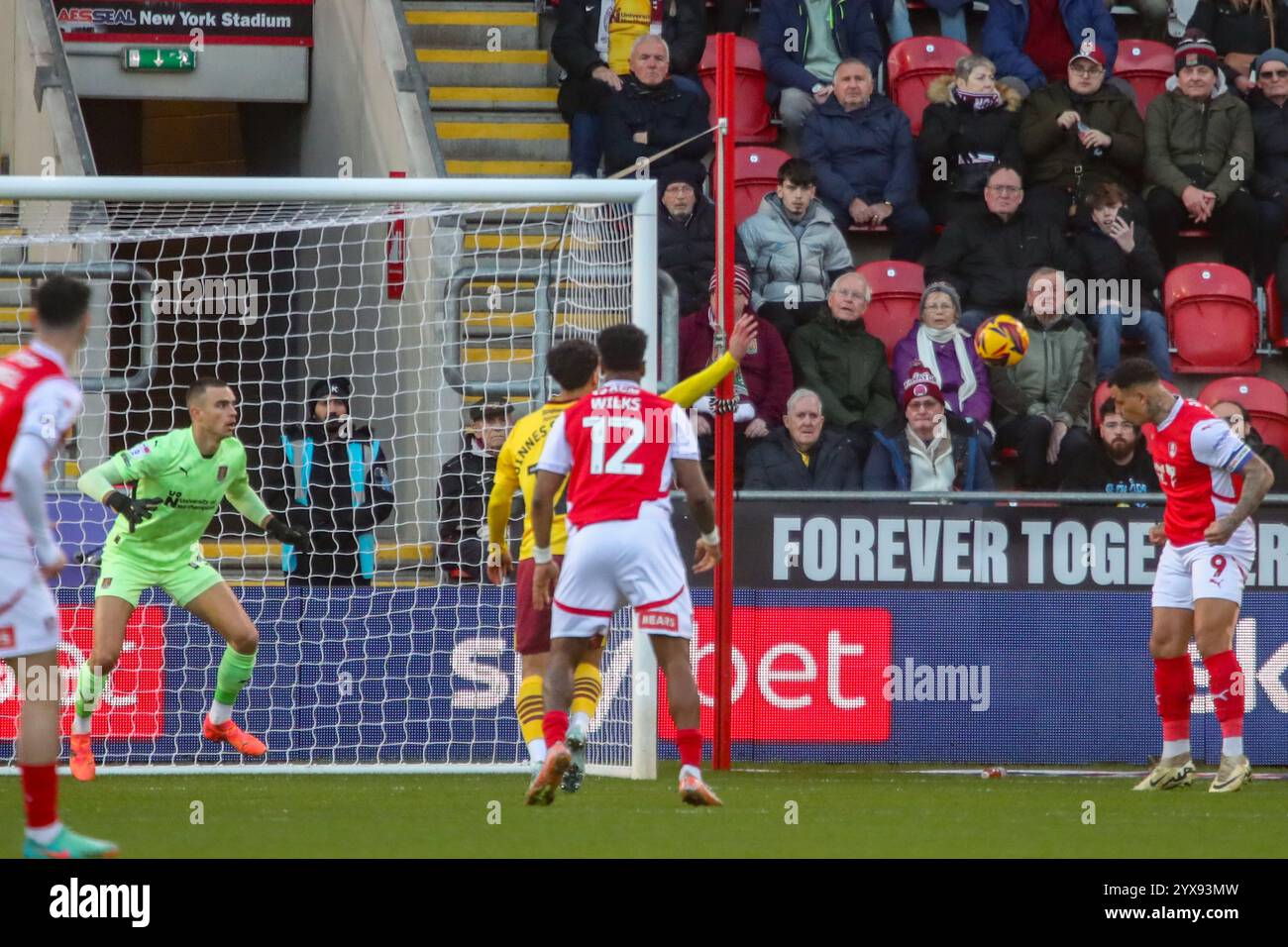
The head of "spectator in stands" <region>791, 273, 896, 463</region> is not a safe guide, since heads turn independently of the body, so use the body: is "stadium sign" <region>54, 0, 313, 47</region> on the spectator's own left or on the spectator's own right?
on the spectator's own right

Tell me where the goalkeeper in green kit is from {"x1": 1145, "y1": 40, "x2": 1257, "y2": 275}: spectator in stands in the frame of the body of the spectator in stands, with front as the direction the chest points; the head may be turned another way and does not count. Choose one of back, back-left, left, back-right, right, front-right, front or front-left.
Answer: front-right

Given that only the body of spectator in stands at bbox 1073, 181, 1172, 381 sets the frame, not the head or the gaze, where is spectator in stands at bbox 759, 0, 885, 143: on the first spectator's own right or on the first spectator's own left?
on the first spectator's own right

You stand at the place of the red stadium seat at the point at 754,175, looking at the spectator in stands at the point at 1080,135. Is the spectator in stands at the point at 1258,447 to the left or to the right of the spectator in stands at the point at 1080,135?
right

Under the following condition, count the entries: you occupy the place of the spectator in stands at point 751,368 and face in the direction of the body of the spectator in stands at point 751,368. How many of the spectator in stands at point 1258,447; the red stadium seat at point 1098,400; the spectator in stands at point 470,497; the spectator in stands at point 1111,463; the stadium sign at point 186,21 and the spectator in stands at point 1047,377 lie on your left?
4

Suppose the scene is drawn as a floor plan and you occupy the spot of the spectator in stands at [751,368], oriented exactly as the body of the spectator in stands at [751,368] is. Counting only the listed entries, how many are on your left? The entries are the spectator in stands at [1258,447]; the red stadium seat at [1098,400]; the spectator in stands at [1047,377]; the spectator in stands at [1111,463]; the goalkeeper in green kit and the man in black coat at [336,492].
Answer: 4
